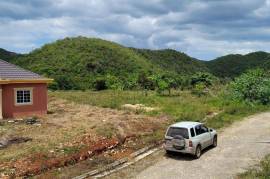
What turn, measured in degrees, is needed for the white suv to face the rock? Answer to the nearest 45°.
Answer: approximately 90° to its left

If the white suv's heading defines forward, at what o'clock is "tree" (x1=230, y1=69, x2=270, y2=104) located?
The tree is roughly at 11 o'clock from the white suv.

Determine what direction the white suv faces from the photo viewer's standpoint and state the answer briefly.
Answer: facing away from the viewer and to the right of the viewer

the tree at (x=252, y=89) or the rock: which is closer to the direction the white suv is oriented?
the tree
